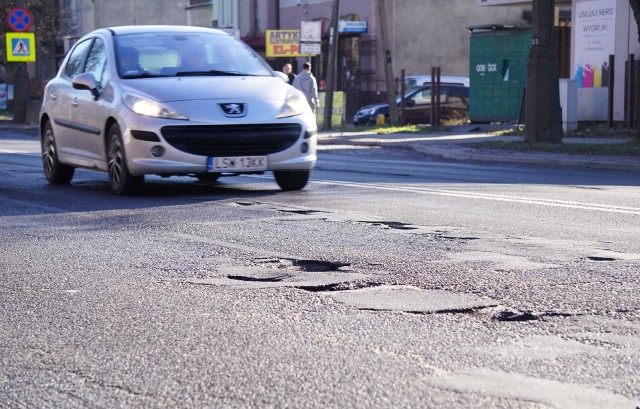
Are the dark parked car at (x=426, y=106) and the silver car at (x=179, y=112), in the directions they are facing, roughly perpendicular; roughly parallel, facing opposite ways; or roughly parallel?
roughly perpendicular

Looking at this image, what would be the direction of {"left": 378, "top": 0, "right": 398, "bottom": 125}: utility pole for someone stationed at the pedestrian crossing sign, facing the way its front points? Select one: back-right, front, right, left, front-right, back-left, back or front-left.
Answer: front-left

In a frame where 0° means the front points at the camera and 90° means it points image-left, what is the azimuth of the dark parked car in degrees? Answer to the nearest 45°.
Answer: approximately 45°

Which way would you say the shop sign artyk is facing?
toward the camera

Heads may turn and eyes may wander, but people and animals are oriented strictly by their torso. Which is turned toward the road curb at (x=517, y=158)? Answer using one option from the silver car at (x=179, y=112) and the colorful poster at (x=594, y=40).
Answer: the colorful poster

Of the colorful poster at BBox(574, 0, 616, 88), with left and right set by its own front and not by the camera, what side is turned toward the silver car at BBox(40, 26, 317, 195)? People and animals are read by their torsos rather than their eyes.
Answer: front

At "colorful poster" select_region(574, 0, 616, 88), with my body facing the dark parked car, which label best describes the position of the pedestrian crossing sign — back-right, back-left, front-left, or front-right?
front-left

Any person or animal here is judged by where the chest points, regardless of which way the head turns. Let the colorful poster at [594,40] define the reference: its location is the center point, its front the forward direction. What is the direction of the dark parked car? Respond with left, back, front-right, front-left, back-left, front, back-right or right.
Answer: back-right

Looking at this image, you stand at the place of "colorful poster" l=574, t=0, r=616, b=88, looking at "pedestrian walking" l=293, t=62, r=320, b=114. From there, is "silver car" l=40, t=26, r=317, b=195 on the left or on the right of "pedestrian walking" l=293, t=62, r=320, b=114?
left

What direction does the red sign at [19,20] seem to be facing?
toward the camera

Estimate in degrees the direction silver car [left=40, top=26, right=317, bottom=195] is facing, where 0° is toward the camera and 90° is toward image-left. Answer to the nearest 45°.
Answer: approximately 315°

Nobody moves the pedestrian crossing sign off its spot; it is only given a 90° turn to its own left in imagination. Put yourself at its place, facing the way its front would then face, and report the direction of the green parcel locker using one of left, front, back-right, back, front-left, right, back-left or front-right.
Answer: front-right

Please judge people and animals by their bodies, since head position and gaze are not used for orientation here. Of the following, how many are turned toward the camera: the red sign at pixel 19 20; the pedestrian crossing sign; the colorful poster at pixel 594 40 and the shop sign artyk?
4

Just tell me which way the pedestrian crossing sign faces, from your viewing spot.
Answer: facing the viewer
